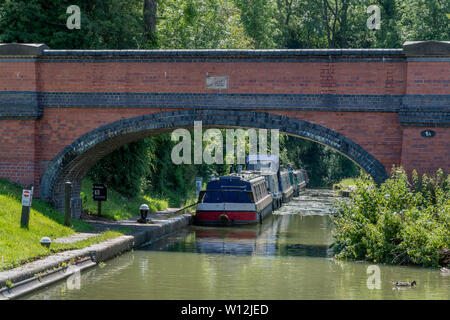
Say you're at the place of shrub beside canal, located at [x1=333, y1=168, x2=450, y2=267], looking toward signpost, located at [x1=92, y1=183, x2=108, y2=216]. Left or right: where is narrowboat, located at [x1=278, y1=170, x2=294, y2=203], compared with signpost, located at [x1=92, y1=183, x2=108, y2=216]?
right

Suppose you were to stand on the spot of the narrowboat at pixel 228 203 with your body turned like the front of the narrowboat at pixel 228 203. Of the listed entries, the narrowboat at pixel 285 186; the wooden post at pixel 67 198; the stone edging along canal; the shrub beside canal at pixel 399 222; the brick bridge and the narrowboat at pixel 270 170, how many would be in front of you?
2

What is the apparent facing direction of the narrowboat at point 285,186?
toward the camera

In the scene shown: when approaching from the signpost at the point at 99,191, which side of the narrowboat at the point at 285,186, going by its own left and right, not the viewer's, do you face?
front
